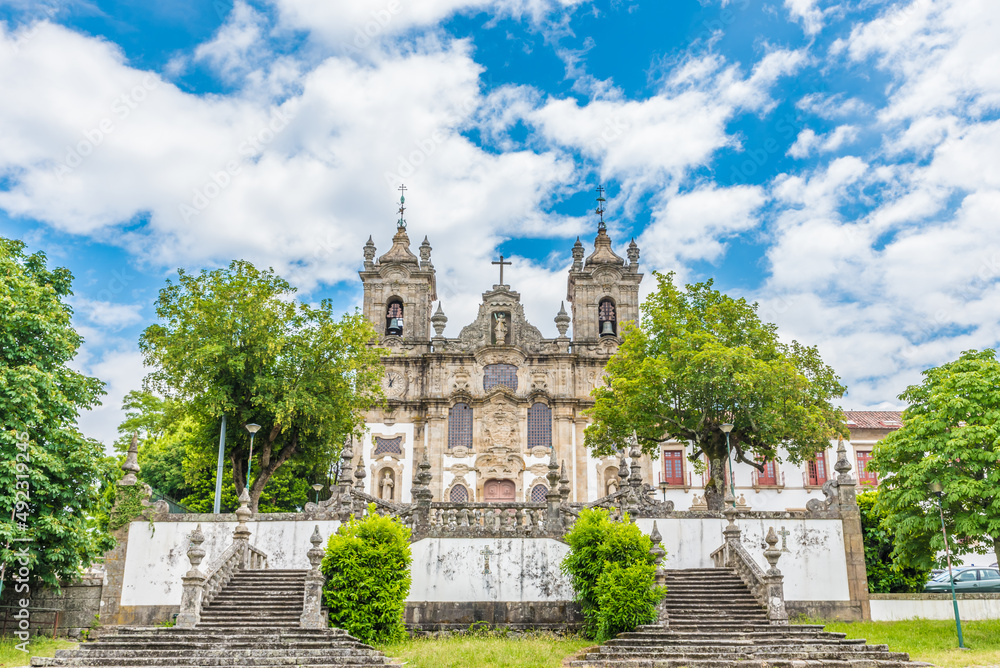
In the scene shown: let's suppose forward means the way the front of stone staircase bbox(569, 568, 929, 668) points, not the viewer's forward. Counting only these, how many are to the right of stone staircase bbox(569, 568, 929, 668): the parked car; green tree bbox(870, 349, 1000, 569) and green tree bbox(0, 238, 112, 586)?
1

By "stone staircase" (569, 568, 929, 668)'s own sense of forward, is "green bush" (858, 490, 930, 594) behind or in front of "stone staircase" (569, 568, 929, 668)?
behind

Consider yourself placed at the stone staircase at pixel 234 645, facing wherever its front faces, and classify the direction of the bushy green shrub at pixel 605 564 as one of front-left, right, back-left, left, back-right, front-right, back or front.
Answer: left

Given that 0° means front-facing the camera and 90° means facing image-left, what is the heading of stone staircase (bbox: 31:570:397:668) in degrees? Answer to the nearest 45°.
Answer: approximately 0°

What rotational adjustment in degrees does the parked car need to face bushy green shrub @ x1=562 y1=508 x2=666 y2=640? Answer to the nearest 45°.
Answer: approximately 45° to its left

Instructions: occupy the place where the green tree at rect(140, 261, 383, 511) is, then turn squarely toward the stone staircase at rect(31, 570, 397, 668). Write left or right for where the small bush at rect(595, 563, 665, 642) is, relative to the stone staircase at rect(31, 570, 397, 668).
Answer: left

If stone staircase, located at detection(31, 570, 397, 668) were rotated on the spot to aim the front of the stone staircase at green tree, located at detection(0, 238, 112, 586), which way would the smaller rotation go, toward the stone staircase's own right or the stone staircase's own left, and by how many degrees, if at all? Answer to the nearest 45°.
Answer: approximately 135° to the stone staircase's own right

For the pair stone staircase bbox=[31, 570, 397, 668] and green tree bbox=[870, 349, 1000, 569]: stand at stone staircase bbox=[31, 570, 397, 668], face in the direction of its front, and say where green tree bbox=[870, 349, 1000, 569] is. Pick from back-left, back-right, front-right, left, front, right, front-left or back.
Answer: left

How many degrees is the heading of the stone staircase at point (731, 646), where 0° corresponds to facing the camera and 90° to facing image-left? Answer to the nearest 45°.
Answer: approximately 0°

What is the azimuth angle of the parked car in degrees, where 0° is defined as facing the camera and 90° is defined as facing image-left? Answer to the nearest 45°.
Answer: approximately 90°

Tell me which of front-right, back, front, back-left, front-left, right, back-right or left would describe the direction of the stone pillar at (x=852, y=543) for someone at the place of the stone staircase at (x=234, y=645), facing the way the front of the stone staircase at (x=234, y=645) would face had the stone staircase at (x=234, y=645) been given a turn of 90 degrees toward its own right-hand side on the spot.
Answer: back

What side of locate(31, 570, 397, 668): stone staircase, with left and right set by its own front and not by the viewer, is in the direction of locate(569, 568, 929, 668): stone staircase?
left

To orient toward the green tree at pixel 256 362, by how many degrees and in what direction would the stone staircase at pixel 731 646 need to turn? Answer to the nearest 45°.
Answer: approximately 90° to its right
